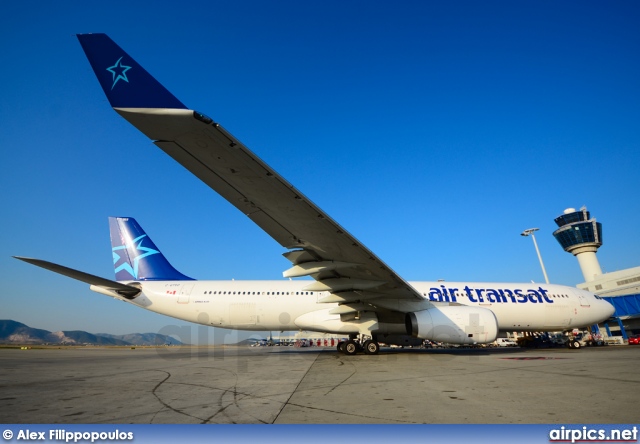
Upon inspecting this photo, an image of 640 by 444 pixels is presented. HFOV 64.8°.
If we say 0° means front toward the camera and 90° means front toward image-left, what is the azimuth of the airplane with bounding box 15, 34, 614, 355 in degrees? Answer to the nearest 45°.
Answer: approximately 270°
